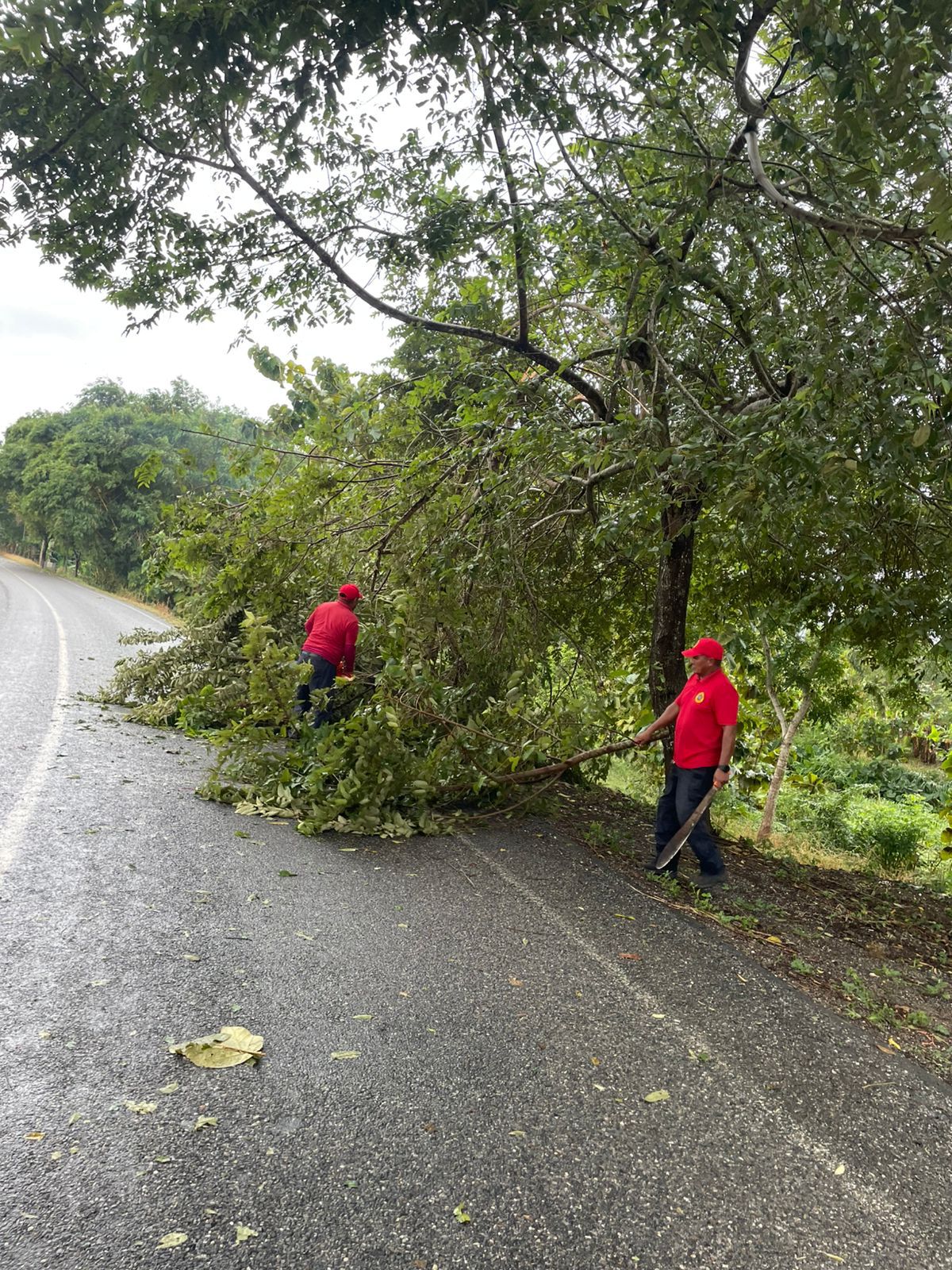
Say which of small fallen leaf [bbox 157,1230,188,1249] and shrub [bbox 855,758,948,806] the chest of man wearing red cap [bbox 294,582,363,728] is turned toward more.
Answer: the shrub

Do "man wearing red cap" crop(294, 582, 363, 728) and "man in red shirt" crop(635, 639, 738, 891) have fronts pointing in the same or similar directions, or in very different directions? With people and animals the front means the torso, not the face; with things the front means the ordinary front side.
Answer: very different directions

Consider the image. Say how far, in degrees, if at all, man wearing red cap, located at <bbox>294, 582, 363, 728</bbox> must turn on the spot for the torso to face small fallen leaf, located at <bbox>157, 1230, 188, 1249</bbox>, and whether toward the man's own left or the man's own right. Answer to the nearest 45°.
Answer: approximately 135° to the man's own right

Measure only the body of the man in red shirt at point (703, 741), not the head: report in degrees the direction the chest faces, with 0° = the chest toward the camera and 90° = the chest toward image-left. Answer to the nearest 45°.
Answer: approximately 45°

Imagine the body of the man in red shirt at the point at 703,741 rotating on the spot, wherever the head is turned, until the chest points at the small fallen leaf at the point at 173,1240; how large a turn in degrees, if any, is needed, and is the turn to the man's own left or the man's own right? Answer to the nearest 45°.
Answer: approximately 45° to the man's own left

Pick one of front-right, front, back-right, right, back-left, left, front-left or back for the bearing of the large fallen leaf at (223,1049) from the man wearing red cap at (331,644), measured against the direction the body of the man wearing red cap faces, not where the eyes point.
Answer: back-right

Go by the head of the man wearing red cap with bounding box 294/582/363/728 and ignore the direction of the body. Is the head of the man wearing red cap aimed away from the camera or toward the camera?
away from the camera

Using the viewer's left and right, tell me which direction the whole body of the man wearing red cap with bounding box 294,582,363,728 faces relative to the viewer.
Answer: facing away from the viewer and to the right of the viewer

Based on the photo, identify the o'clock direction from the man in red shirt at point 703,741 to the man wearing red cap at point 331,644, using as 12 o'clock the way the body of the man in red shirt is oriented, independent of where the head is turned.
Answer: The man wearing red cap is roughly at 2 o'clock from the man in red shirt.

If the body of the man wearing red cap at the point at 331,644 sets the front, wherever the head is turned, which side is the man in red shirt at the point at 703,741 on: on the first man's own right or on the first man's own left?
on the first man's own right
